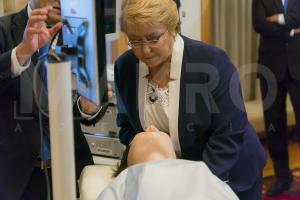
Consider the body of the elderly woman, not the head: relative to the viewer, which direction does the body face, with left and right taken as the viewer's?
facing the viewer and to the left of the viewer
